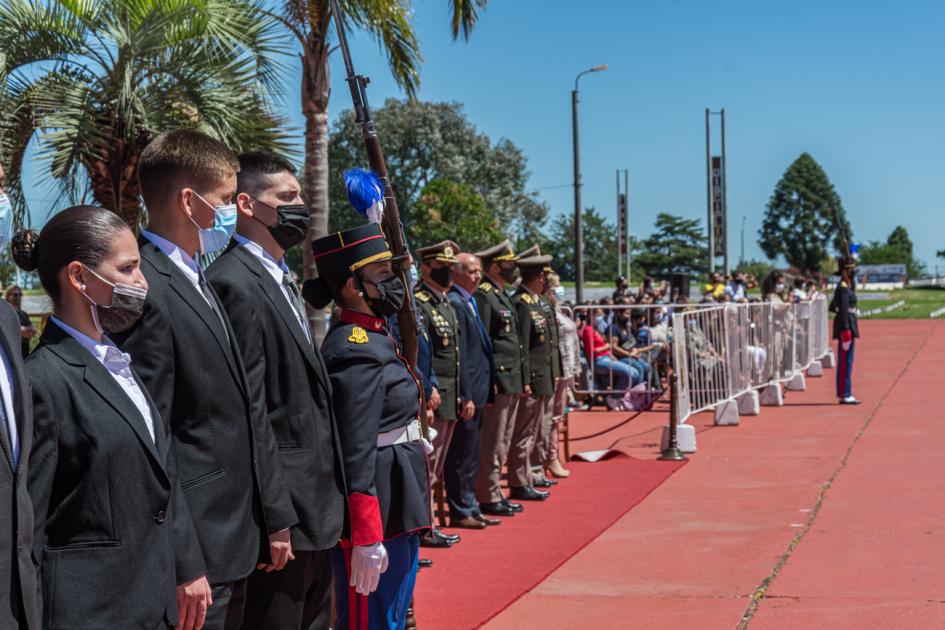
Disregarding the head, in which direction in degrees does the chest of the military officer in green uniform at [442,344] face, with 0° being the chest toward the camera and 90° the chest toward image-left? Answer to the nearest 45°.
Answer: approximately 315°

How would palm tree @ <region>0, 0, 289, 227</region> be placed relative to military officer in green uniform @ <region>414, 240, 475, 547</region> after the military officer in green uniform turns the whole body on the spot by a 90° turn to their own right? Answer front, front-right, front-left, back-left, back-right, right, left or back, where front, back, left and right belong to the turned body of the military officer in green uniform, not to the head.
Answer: right

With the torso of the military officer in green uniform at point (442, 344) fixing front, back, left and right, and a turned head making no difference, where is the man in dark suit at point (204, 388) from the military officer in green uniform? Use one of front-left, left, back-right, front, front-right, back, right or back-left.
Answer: front-right

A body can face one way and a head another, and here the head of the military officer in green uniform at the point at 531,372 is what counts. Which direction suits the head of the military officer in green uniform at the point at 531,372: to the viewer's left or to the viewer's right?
to the viewer's right

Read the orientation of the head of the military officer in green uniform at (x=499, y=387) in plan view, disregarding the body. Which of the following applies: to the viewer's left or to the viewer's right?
to the viewer's right

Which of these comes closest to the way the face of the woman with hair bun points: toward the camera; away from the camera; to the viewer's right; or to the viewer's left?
to the viewer's right

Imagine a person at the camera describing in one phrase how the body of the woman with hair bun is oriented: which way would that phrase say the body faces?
to the viewer's right

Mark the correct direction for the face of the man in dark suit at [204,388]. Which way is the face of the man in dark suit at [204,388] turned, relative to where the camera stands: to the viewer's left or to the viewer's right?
to the viewer's right
